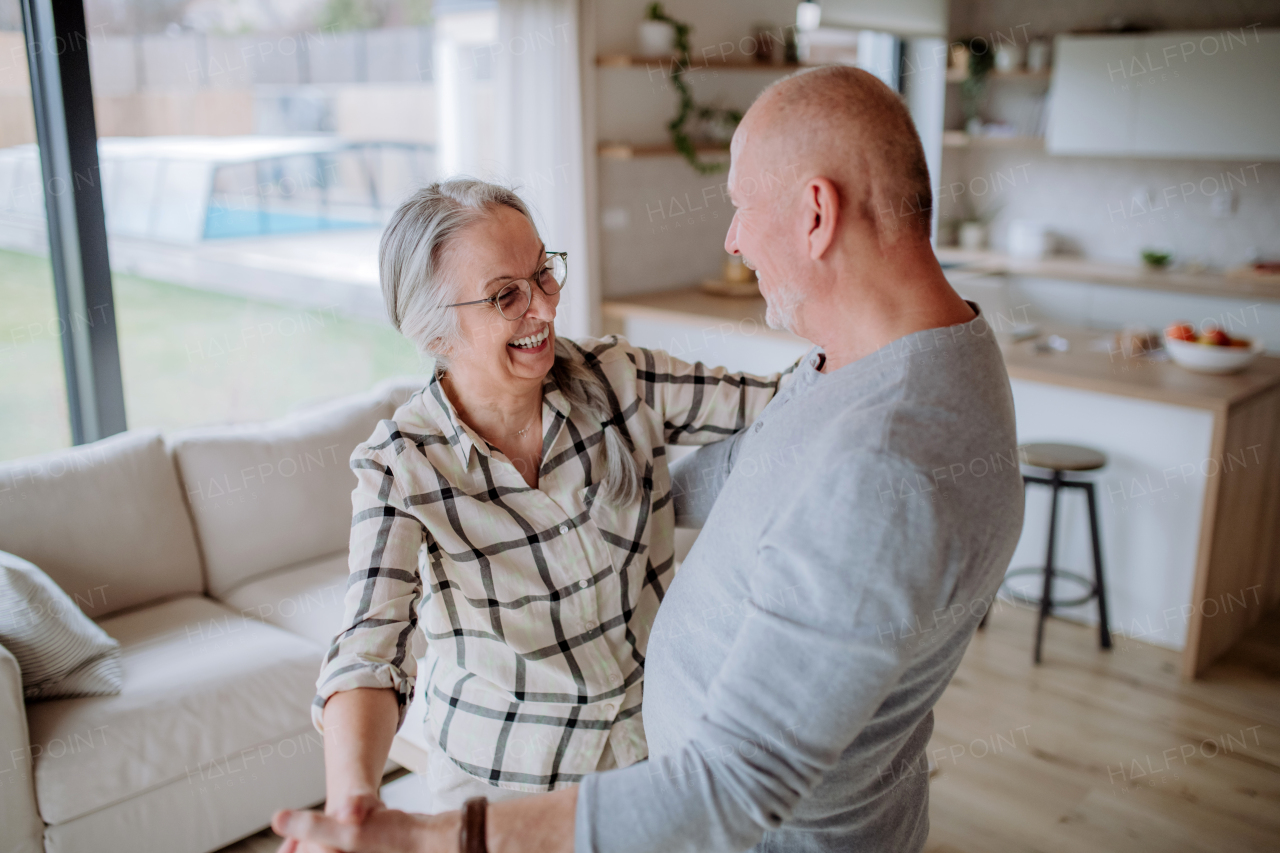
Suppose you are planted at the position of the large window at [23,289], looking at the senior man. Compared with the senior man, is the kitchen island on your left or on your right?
left

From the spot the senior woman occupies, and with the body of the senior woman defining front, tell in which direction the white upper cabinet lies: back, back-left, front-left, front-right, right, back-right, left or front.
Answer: left

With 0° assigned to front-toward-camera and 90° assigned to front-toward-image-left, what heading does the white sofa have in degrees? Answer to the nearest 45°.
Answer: approximately 315°

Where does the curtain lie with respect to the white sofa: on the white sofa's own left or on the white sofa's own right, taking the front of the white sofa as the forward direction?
on the white sofa's own left

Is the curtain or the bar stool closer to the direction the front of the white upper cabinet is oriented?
the bar stool

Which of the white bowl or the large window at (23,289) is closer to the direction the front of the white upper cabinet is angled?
the white bowl

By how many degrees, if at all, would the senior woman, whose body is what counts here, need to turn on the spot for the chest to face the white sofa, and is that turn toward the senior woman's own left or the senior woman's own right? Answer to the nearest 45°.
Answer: approximately 180°

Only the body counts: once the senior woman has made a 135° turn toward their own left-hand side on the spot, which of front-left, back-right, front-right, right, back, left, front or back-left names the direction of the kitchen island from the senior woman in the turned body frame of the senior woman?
front-right

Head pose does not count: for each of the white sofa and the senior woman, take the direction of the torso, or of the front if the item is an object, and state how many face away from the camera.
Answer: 0
